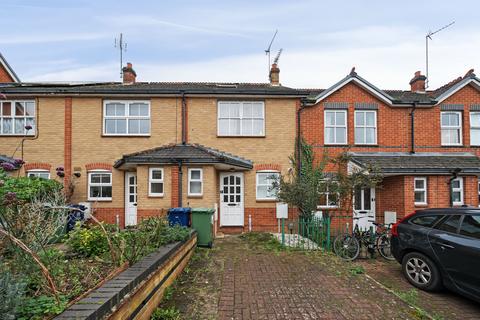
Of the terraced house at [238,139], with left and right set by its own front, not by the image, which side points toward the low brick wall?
front

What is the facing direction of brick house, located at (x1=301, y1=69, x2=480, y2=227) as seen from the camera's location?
facing the viewer

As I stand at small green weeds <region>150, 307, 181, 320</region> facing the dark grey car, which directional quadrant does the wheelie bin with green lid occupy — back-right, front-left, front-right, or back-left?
front-left

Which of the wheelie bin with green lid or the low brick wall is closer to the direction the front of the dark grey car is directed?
the low brick wall

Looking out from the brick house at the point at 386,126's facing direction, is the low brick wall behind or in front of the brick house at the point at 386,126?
in front

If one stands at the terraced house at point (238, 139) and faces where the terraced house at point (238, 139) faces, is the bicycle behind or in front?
in front

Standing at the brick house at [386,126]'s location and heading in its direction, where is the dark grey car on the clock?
The dark grey car is roughly at 12 o'clock from the brick house.

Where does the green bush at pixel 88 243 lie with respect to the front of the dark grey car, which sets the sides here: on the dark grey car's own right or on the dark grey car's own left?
on the dark grey car's own right

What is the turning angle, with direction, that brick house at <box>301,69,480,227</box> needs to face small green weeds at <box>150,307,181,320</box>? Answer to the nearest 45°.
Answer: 0° — it already faces it

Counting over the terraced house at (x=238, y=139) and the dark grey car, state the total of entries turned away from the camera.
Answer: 0

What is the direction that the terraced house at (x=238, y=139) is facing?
toward the camera

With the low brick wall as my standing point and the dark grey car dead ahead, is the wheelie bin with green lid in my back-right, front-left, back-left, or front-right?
front-left
